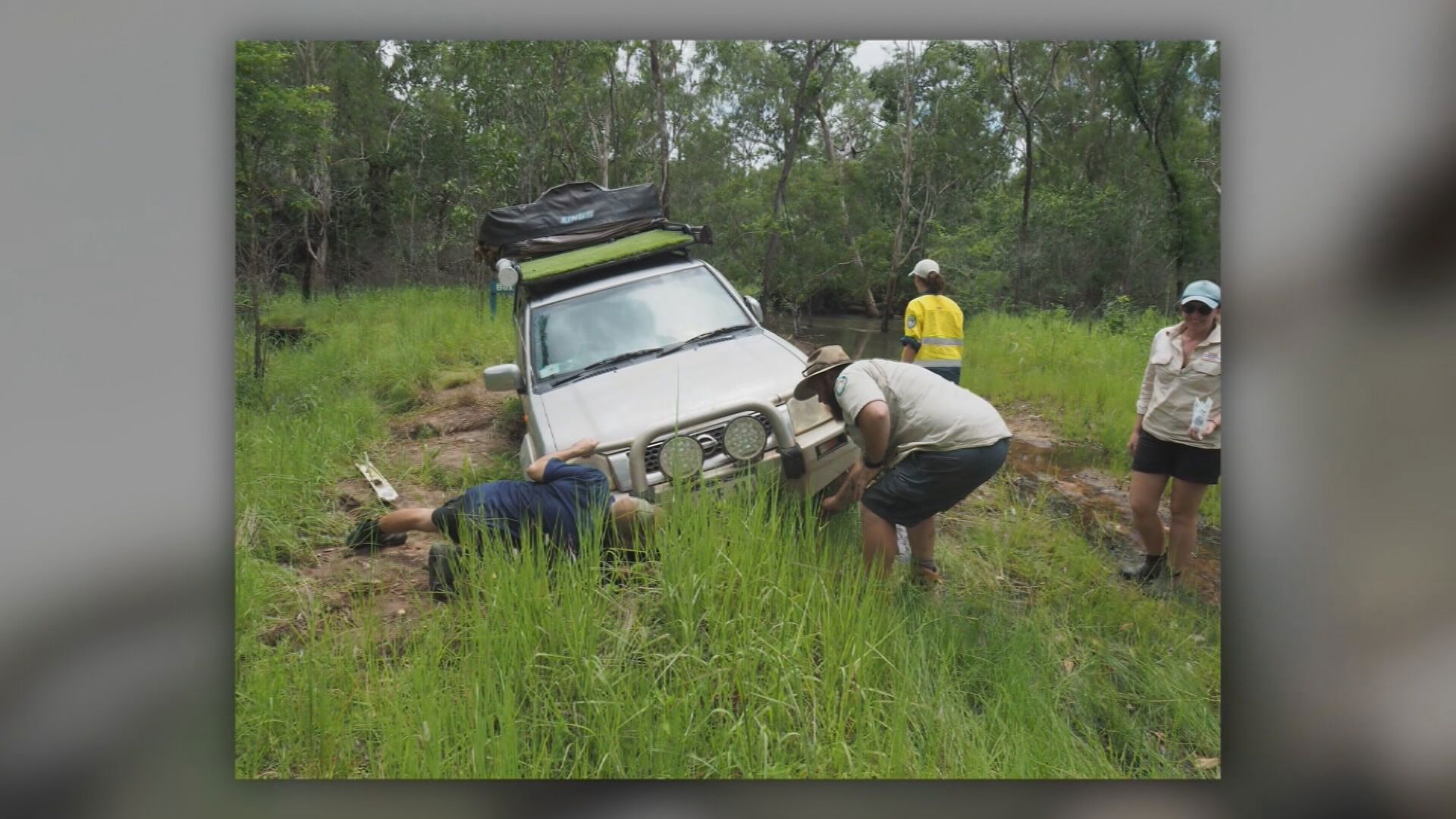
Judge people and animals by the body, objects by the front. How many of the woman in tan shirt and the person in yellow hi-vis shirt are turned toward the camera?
1

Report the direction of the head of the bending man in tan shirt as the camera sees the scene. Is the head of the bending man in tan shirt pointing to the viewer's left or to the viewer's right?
to the viewer's left

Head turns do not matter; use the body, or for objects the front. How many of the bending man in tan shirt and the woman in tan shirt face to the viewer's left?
1

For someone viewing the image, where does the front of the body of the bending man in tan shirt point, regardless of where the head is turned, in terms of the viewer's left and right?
facing to the left of the viewer

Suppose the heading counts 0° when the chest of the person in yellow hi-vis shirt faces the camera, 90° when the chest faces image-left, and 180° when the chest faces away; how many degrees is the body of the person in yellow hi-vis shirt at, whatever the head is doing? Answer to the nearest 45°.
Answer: approximately 135°

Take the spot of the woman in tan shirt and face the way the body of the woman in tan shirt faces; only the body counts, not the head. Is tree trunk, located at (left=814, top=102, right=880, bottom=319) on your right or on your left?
on your right

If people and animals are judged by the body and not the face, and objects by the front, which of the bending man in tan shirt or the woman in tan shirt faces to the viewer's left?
the bending man in tan shirt
